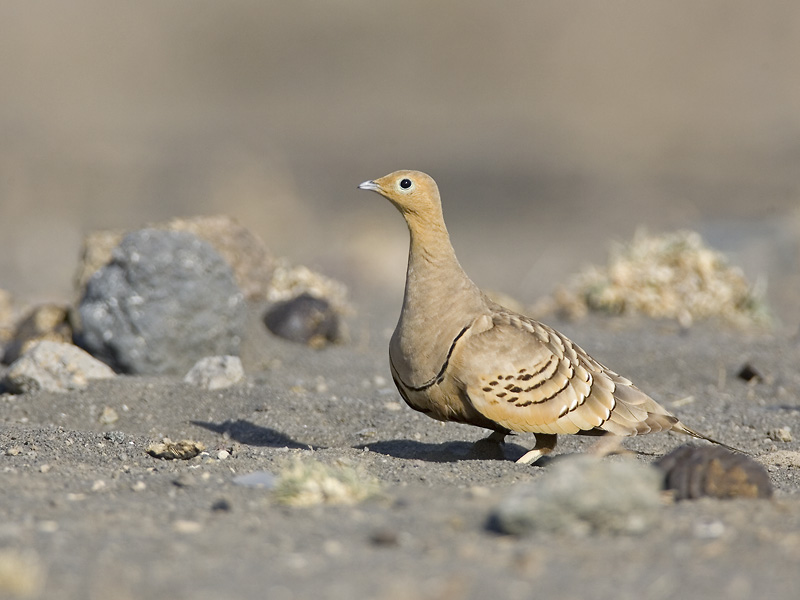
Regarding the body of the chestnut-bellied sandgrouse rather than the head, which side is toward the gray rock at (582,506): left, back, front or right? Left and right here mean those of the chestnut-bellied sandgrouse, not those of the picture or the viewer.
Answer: left

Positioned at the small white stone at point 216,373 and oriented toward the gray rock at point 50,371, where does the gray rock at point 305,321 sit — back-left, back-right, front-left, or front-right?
back-right

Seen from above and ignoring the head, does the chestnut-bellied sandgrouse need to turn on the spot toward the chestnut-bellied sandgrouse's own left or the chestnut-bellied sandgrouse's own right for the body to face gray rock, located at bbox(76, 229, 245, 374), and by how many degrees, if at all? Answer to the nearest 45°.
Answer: approximately 45° to the chestnut-bellied sandgrouse's own right

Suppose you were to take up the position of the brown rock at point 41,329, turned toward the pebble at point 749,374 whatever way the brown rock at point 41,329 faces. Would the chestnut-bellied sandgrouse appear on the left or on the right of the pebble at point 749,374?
right

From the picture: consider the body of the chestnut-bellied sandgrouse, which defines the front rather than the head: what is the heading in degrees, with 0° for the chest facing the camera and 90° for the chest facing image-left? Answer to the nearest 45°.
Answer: approximately 90°

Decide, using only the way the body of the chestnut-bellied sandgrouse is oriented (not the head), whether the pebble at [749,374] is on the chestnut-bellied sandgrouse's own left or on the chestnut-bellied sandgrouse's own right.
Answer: on the chestnut-bellied sandgrouse's own right

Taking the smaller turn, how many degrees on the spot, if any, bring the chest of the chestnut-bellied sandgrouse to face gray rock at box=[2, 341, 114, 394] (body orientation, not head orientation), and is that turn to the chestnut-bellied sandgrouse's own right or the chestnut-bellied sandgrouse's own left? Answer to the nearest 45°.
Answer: approximately 45° to the chestnut-bellied sandgrouse's own right

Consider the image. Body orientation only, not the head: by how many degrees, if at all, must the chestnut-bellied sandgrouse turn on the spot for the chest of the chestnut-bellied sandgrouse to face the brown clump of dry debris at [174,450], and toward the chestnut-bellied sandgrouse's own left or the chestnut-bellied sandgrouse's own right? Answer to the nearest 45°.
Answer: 0° — it already faces it

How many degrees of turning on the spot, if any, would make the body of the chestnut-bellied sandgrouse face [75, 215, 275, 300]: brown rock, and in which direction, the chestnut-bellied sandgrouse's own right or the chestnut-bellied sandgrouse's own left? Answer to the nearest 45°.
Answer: approximately 45° to the chestnut-bellied sandgrouse's own right

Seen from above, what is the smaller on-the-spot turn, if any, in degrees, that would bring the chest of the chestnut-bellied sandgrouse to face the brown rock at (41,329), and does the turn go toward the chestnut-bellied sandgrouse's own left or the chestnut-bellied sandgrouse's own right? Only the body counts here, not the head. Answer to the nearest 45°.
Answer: approximately 45° to the chestnut-bellied sandgrouse's own right

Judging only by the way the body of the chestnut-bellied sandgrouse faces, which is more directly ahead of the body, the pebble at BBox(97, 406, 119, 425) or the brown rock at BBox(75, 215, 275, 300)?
the pebble

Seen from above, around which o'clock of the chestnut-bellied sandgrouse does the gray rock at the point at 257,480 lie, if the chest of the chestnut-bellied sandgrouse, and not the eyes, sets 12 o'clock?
The gray rock is roughly at 10 o'clock from the chestnut-bellied sandgrouse.
